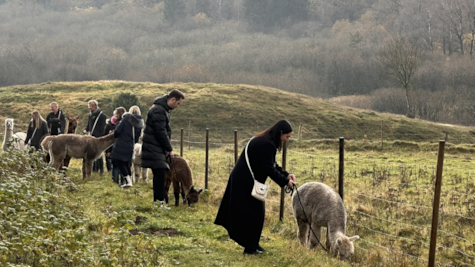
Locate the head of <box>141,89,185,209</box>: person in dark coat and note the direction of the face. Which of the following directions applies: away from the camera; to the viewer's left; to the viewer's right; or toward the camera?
to the viewer's right

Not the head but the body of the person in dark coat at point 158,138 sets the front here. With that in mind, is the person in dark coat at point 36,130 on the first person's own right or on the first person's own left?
on the first person's own left

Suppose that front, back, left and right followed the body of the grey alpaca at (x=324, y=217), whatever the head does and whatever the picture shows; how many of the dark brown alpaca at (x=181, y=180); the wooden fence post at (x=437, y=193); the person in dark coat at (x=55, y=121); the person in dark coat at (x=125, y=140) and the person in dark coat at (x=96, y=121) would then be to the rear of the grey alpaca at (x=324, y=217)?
4

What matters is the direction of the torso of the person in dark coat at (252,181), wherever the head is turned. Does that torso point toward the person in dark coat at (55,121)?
no

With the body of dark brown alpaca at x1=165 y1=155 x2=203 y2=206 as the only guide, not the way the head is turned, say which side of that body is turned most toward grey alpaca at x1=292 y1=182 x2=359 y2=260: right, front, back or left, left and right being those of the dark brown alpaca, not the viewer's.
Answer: front

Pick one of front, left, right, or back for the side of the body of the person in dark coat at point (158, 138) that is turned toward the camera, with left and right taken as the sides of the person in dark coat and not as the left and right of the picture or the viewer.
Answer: right

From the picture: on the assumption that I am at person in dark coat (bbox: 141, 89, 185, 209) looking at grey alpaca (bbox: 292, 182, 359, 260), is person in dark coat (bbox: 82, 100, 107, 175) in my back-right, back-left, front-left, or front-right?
back-left

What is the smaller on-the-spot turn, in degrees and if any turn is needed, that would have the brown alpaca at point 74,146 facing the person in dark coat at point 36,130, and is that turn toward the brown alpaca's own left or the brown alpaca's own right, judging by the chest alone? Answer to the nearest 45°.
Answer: approximately 135° to the brown alpaca's own left

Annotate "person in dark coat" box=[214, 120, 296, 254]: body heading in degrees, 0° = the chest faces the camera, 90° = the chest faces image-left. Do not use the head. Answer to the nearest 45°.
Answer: approximately 270°

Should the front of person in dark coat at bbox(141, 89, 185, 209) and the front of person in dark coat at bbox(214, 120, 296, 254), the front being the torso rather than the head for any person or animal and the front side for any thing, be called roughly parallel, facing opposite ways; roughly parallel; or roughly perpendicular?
roughly parallel

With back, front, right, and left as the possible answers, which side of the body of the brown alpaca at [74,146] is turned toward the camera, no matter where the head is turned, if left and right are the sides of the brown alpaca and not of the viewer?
right

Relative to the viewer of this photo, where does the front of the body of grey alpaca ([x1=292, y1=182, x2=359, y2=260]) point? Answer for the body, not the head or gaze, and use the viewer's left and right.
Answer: facing the viewer and to the right of the viewer

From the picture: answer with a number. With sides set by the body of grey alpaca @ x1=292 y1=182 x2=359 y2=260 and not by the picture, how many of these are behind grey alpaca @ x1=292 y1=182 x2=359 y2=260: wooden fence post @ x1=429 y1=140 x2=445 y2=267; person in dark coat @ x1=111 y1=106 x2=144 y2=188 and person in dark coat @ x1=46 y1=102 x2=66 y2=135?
2

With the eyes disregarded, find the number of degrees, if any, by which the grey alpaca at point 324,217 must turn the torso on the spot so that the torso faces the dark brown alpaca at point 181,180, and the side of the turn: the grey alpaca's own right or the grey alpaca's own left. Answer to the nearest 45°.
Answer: approximately 180°

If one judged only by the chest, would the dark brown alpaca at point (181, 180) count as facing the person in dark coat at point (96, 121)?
no

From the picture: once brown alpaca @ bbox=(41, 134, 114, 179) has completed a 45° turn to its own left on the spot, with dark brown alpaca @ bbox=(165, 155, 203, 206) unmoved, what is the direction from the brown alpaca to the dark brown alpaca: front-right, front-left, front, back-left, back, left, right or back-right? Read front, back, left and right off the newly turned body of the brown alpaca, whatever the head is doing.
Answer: right

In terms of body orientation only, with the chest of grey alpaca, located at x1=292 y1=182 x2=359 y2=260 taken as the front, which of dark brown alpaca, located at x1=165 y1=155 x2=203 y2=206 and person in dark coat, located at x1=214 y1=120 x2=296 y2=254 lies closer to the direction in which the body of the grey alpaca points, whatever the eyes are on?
the person in dark coat
